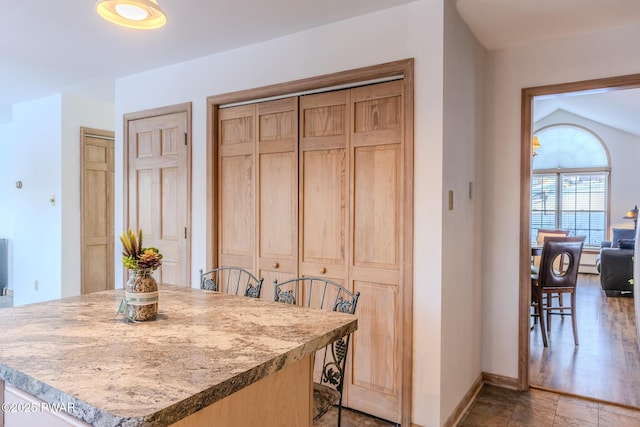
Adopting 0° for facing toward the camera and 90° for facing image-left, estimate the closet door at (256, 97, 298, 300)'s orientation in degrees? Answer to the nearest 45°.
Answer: approximately 45°

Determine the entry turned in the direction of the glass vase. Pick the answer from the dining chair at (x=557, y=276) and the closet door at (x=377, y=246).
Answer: the closet door

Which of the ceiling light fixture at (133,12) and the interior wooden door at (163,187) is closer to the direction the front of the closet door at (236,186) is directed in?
the ceiling light fixture

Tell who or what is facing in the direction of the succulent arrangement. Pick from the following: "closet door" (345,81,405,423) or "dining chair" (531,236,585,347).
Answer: the closet door

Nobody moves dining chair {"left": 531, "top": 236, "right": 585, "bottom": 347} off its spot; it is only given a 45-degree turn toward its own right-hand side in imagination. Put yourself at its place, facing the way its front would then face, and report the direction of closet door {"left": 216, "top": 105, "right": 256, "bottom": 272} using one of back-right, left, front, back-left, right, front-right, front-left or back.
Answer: back-left

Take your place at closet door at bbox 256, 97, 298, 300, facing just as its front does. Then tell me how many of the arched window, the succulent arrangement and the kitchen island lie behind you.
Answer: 1

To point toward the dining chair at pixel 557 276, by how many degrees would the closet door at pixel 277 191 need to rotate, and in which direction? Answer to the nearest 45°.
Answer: approximately 135° to its left

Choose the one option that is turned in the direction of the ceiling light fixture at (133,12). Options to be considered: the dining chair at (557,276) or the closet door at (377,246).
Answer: the closet door

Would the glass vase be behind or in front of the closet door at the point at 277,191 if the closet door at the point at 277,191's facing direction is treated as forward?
in front

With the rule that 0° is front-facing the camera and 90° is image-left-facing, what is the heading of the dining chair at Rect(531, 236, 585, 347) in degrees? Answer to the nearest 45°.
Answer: approximately 135°

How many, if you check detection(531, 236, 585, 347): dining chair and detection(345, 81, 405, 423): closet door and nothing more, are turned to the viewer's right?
0

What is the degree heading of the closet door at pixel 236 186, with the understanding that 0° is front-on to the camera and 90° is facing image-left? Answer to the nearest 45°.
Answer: approximately 45°

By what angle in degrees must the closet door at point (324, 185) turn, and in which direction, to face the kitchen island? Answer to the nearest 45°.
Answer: approximately 45° to its left

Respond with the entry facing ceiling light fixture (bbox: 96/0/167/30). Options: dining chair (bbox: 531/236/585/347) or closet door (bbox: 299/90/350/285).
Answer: the closet door

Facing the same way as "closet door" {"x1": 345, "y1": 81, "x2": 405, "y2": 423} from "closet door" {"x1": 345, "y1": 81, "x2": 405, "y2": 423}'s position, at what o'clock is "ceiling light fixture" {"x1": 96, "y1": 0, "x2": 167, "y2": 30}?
The ceiling light fixture is roughly at 2 o'clock from the closet door.
